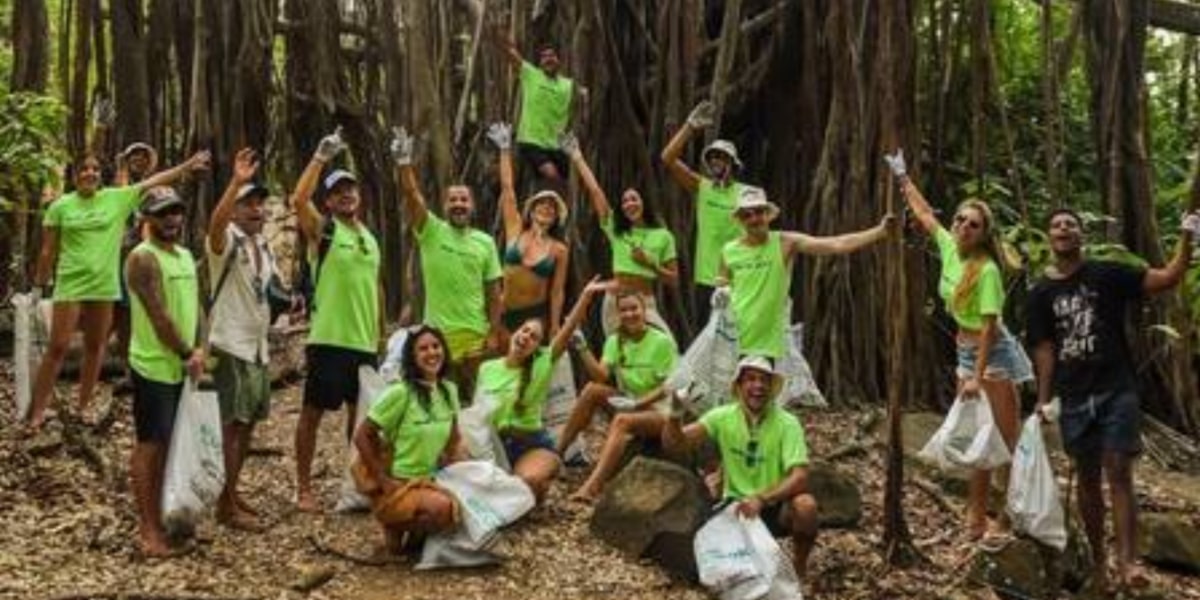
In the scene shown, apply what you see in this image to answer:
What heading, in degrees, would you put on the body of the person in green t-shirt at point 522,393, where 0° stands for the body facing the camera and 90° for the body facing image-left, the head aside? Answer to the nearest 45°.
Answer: approximately 0°

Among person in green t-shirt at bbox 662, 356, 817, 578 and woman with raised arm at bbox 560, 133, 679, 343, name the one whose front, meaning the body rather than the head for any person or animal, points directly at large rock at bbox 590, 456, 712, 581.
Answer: the woman with raised arm

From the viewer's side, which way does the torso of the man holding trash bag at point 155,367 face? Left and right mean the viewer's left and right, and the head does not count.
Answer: facing the viewer and to the right of the viewer

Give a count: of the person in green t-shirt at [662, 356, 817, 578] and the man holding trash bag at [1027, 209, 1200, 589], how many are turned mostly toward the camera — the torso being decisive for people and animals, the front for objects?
2

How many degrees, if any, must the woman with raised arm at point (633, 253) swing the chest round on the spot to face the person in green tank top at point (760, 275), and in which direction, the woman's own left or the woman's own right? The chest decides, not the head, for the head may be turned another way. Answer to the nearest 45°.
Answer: approximately 45° to the woman's own left

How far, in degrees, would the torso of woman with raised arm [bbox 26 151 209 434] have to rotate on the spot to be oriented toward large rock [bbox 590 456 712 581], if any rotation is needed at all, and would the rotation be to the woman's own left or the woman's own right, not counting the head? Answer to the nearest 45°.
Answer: approximately 45° to the woman's own left

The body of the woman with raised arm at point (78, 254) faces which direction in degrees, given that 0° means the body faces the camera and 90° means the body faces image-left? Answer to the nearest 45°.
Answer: approximately 0°
